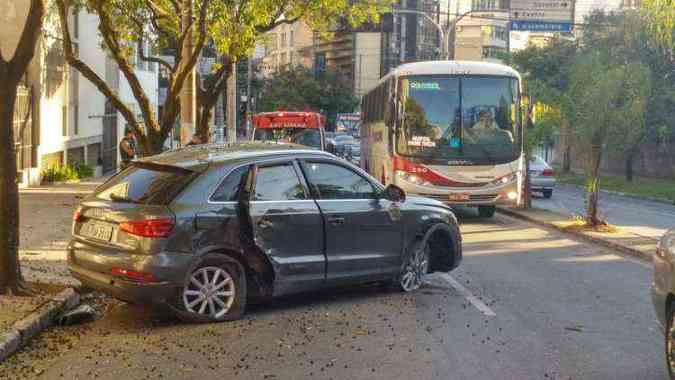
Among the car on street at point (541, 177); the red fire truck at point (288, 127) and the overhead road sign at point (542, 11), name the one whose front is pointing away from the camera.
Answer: the car on street

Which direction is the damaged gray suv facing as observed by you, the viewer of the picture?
facing away from the viewer and to the right of the viewer

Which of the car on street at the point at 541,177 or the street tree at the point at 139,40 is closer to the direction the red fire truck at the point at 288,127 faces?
the street tree

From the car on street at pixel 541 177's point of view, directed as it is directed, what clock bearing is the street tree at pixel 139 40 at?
The street tree is roughly at 7 o'clock from the car on street.

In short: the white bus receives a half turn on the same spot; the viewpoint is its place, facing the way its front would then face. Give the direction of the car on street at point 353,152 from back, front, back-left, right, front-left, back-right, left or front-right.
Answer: front

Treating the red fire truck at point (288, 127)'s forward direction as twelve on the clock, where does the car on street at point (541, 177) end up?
The car on street is roughly at 9 o'clock from the red fire truck.

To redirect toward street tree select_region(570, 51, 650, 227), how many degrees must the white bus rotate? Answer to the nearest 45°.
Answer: approximately 45° to its left

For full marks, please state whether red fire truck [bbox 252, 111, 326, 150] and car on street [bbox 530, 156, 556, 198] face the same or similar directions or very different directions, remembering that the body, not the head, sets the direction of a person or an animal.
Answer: very different directions

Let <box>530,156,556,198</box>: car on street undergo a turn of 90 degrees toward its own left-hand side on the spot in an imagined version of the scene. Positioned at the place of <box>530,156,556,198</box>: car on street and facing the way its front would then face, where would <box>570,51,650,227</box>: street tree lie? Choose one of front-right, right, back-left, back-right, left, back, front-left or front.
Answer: left

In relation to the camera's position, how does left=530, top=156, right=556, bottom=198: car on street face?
facing away from the viewer
